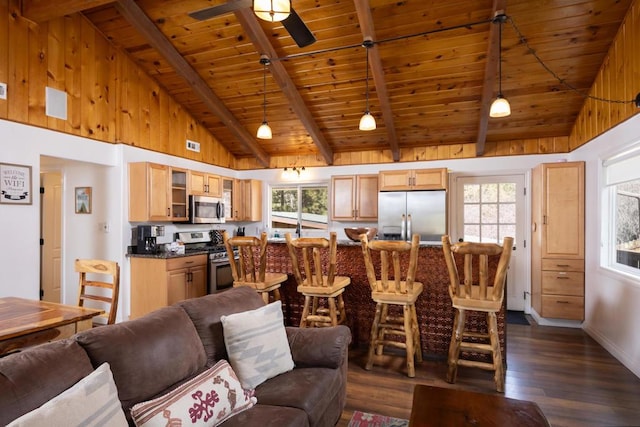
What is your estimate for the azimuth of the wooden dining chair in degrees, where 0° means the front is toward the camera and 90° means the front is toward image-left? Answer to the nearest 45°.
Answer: approximately 45°

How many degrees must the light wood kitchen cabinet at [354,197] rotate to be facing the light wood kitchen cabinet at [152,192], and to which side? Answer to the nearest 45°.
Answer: approximately 45° to its right

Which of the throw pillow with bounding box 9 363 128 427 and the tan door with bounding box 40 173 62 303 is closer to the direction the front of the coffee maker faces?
the throw pillow

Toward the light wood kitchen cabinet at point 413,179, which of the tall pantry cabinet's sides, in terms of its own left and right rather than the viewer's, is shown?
right

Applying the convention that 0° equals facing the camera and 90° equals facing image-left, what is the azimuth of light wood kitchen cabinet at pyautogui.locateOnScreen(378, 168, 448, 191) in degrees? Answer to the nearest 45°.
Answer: approximately 0°

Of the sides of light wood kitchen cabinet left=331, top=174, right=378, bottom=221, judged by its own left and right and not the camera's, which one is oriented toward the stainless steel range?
right

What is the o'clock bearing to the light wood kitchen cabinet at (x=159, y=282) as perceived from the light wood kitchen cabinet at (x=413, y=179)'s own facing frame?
the light wood kitchen cabinet at (x=159, y=282) is roughly at 2 o'clock from the light wood kitchen cabinet at (x=413, y=179).

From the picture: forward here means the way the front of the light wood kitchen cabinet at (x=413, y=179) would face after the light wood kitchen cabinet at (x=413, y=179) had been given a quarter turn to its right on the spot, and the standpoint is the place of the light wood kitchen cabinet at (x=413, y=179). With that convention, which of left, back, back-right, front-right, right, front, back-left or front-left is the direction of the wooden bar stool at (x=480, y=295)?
left

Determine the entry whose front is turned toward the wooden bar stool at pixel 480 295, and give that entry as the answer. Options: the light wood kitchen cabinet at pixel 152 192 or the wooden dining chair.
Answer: the light wood kitchen cabinet

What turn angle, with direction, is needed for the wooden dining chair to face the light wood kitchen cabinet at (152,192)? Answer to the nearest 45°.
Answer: approximately 135° to its right

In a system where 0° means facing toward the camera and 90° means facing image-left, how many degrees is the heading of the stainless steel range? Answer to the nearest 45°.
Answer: approximately 315°

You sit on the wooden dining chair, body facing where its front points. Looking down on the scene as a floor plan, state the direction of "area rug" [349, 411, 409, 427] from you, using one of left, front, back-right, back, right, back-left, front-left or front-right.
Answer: left

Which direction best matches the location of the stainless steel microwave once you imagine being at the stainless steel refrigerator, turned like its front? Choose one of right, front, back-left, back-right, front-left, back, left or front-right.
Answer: right

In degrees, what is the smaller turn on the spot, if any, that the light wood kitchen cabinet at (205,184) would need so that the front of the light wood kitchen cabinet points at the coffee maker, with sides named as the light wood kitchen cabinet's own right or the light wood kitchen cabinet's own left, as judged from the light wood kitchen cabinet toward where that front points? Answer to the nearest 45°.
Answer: approximately 90° to the light wood kitchen cabinet's own right

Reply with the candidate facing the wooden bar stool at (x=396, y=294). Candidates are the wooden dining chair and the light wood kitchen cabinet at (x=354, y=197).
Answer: the light wood kitchen cabinet

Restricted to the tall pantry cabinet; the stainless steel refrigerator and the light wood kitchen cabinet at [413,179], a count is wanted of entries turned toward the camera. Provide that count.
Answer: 3

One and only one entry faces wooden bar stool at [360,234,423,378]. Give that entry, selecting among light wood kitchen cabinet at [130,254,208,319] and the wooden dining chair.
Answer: the light wood kitchen cabinet
